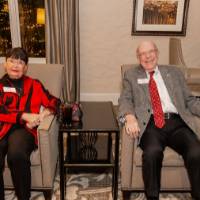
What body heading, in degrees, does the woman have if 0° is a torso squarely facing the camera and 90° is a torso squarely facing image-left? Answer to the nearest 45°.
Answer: approximately 0°

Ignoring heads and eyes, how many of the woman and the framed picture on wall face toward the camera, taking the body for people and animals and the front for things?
2

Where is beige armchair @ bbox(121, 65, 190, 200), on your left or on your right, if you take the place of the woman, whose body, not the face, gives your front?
on your left

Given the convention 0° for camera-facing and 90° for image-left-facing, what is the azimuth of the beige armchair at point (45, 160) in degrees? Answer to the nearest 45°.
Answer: approximately 0°

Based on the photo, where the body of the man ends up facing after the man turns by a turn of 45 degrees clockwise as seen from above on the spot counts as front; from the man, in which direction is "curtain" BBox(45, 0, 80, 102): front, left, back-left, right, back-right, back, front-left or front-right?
right

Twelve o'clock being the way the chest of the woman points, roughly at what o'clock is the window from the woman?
The window is roughly at 6 o'clock from the woman.

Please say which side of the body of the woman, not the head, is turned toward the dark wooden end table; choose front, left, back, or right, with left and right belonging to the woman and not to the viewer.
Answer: left

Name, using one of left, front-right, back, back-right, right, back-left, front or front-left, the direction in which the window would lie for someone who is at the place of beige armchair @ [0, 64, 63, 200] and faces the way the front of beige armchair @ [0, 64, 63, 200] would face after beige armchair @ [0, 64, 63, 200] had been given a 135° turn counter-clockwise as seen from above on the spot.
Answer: front-left

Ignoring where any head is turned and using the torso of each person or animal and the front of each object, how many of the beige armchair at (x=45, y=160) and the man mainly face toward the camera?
2

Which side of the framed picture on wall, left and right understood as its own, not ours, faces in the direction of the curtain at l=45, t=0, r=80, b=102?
right
